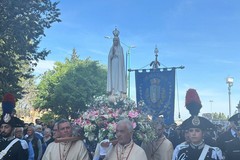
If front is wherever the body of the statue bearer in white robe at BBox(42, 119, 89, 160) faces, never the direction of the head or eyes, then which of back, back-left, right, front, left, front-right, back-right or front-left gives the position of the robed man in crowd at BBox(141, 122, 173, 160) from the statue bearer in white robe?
back-left

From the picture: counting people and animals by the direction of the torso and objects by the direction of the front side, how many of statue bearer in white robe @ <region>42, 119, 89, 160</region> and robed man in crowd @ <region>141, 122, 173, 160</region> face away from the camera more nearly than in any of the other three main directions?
0

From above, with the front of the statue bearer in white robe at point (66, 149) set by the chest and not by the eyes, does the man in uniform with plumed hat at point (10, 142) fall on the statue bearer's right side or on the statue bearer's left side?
on the statue bearer's right side

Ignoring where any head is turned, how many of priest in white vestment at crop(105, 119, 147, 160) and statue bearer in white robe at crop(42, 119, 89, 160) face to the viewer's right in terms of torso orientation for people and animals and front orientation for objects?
0

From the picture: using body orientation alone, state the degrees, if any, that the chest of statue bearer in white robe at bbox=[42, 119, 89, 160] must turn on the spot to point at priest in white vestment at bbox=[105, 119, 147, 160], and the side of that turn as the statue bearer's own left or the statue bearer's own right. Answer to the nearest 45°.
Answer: approximately 45° to the statue bearer's own left

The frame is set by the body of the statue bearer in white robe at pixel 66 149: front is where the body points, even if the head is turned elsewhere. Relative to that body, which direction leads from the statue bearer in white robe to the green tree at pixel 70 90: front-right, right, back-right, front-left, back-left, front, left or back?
back

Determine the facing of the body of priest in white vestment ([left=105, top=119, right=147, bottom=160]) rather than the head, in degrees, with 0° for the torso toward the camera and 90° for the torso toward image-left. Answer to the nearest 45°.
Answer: approximately 45°

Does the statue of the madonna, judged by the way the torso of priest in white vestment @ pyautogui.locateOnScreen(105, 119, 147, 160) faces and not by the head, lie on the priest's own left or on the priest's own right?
on the priest's own right

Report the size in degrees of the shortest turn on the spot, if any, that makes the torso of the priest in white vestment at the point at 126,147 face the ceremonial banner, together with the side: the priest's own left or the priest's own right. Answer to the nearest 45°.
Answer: approximately 135° to the priest's own right

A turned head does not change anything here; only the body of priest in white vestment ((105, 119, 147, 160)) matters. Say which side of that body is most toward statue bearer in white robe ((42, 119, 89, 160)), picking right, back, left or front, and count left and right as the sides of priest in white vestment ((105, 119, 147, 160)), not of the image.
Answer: right
